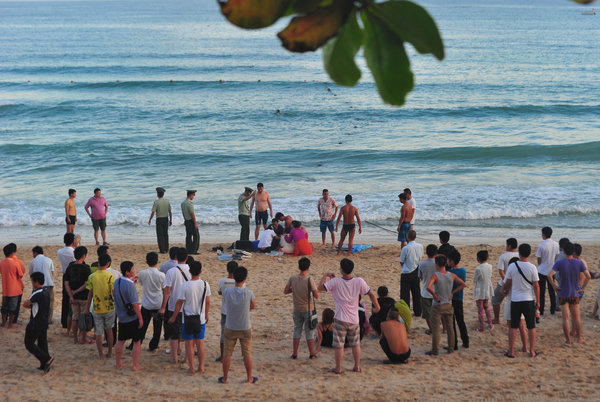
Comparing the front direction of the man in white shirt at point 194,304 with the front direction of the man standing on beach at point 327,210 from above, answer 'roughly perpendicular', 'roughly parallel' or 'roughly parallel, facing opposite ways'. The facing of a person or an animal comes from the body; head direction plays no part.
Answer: roughly parallel, facing opposite ways

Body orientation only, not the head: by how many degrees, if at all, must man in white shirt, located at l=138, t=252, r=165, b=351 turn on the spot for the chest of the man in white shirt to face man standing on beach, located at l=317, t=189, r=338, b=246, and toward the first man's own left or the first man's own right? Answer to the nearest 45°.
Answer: approximately 45° to the first man's own right

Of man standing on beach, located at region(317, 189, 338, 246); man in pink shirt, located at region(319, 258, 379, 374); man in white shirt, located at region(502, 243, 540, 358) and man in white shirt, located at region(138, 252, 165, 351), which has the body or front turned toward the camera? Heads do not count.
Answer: the man standing on beach

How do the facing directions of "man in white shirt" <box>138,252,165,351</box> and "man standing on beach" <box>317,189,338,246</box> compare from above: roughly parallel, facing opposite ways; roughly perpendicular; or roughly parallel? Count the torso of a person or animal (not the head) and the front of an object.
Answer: roughly parallel, facing opposite ways

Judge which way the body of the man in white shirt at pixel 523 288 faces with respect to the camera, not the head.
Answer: away from the camera

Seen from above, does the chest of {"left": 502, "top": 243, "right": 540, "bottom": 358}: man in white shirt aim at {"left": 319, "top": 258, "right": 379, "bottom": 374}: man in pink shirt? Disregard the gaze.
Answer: no

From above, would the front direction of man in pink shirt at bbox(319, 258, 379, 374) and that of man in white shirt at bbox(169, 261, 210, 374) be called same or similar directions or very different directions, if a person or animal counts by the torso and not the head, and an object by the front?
same or similar directions

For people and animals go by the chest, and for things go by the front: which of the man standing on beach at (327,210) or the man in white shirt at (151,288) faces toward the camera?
the man standing on beach

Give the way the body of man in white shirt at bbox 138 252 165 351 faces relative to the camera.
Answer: away from the camera

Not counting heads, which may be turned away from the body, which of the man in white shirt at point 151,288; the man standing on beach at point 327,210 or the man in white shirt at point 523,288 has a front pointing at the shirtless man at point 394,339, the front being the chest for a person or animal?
the man standing on beach

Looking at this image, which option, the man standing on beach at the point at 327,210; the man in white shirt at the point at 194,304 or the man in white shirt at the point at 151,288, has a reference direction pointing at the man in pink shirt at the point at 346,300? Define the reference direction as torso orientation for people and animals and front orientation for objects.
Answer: the man standing on beach

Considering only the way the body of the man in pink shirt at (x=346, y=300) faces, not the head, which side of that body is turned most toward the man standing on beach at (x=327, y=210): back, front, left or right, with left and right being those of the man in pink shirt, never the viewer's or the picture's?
front

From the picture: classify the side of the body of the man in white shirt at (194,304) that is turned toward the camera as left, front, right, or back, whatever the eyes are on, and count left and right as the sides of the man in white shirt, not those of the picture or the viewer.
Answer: back

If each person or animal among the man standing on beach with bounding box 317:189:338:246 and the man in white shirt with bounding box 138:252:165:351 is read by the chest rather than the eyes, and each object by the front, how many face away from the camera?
1

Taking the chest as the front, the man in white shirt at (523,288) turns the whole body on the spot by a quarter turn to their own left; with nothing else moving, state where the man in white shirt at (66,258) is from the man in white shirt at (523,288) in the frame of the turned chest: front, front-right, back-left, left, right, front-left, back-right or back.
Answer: front

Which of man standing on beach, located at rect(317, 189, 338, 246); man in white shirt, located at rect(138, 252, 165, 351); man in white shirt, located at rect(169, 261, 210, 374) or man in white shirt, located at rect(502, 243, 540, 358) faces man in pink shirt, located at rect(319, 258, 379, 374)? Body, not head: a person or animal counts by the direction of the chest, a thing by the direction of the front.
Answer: the man standing on beach

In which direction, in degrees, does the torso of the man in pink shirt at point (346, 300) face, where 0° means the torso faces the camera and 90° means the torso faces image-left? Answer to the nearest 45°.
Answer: approximately 180°

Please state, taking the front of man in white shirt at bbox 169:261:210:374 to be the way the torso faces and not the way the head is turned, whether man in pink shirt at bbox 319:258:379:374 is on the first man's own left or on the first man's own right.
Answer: on the first man's own right
